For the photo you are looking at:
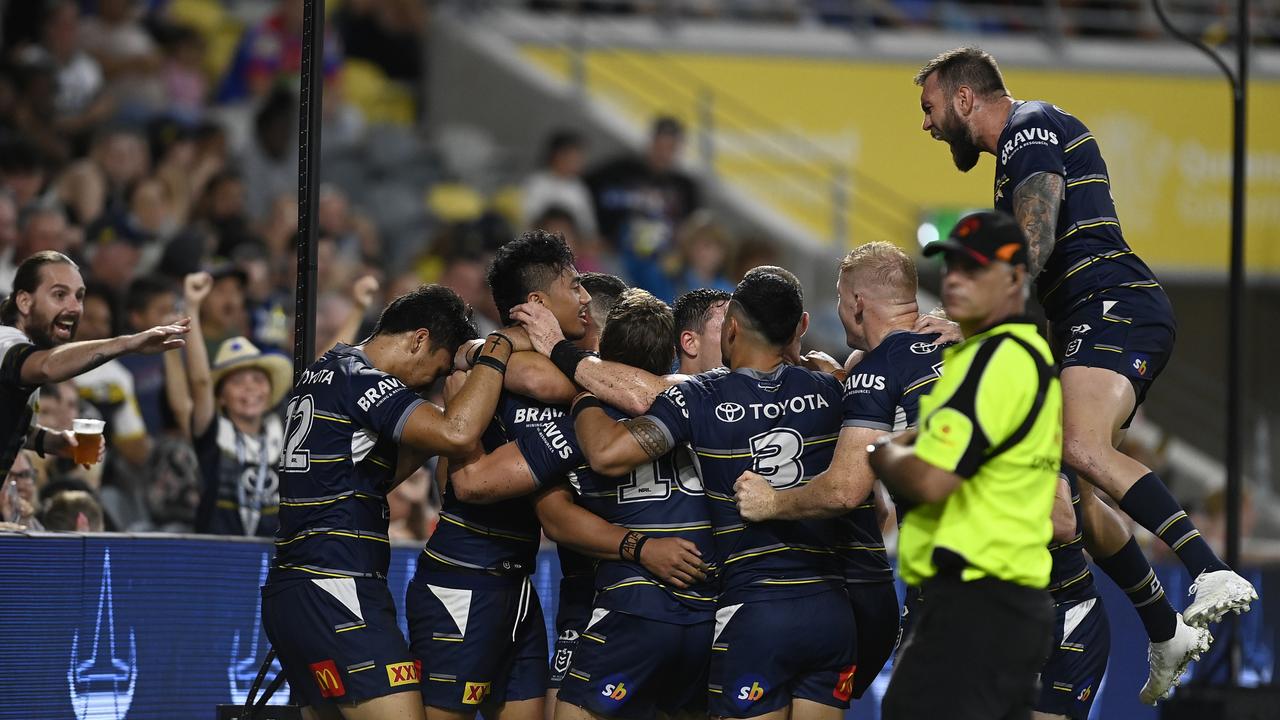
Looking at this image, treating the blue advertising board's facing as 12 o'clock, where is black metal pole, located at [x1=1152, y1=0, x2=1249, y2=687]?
The black metal pole is roughly at 8 o'clock from the blue advertising board.

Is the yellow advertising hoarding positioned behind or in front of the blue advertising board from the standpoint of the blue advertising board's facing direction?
behind

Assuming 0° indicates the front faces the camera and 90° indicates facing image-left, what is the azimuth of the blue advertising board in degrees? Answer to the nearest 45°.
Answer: approximately 0°

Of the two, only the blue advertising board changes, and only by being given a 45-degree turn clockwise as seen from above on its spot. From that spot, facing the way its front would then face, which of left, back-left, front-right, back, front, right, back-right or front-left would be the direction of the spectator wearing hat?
back-right

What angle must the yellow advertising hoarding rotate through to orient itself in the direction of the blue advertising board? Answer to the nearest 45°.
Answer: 0° — it already faces it

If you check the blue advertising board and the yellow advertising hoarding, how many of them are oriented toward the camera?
2
